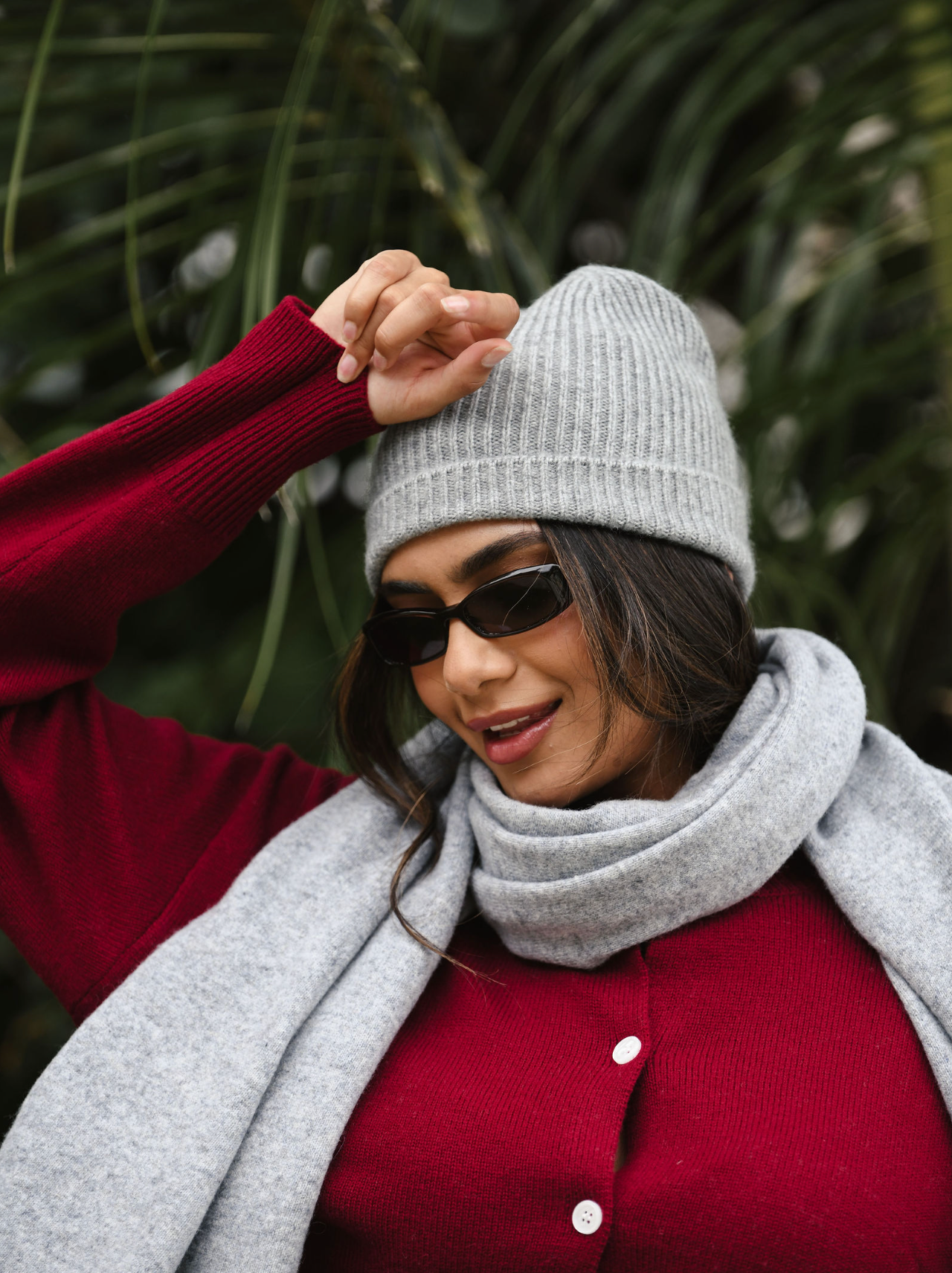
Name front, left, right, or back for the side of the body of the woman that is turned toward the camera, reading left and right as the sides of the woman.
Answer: front

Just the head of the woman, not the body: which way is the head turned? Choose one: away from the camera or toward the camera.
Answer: toward the camera

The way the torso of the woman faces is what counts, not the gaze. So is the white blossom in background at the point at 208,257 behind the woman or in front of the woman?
behind

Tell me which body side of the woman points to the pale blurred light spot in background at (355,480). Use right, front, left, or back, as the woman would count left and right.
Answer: back

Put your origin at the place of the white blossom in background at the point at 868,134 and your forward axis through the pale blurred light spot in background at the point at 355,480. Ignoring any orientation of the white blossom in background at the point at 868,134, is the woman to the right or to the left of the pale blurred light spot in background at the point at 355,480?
left

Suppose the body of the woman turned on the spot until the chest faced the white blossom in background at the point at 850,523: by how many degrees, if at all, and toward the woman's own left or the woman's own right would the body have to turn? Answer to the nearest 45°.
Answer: approximately 135° to the woman's own left

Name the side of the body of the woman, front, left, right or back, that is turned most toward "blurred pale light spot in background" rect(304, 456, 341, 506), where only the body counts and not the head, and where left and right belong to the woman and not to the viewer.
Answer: back

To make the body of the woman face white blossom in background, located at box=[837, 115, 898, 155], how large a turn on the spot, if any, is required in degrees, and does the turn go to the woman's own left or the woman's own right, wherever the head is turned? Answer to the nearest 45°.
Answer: approximately 135° to the woman's own left

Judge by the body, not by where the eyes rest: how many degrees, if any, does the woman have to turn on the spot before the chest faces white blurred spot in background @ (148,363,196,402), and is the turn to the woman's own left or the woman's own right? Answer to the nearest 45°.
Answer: approximately 180°

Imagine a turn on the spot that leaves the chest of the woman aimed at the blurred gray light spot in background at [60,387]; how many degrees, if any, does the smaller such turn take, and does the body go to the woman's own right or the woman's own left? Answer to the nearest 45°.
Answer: approximately 180°
